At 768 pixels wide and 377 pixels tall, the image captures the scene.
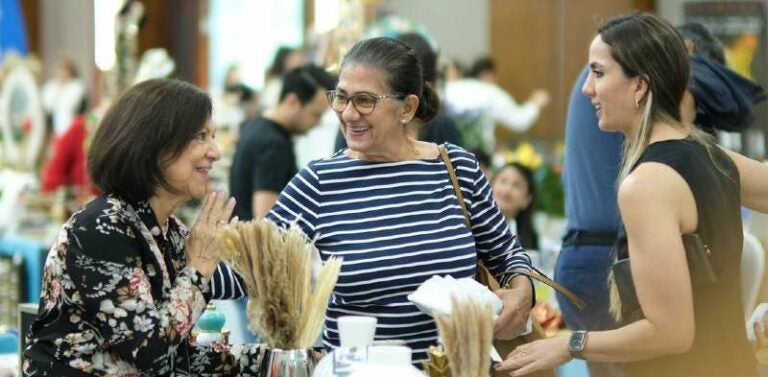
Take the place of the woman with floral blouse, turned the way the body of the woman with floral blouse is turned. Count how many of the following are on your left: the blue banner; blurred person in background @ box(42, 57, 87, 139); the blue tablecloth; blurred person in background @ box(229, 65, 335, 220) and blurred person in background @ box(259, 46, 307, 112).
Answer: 5

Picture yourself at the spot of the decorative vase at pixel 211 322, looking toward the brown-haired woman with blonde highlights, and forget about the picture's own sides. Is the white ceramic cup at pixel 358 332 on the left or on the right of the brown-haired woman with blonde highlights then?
right

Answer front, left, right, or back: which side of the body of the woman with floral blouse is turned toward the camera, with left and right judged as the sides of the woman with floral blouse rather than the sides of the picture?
right

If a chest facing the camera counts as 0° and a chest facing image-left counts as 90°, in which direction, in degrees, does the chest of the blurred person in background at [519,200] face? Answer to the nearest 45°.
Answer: approximately 45°

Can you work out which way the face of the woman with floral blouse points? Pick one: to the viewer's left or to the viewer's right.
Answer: to the viewer's right

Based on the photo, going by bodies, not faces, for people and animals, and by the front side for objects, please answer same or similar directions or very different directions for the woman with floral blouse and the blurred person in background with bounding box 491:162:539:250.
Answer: very different directions

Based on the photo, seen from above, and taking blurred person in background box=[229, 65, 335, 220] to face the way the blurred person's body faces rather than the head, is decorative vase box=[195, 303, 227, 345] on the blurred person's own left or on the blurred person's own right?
on the blurred person's own right
